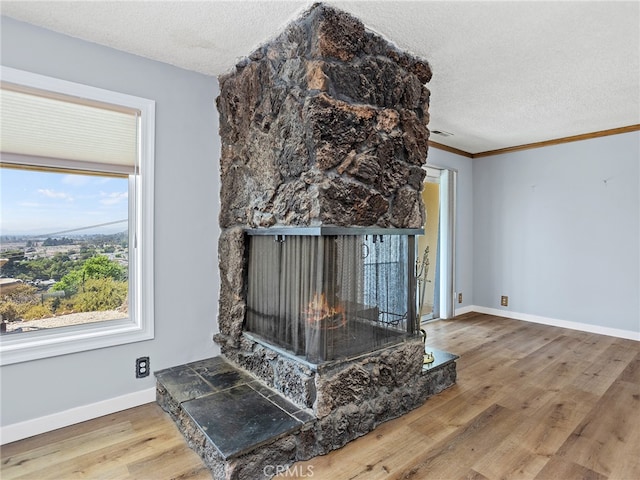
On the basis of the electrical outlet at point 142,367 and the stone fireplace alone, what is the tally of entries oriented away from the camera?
0
